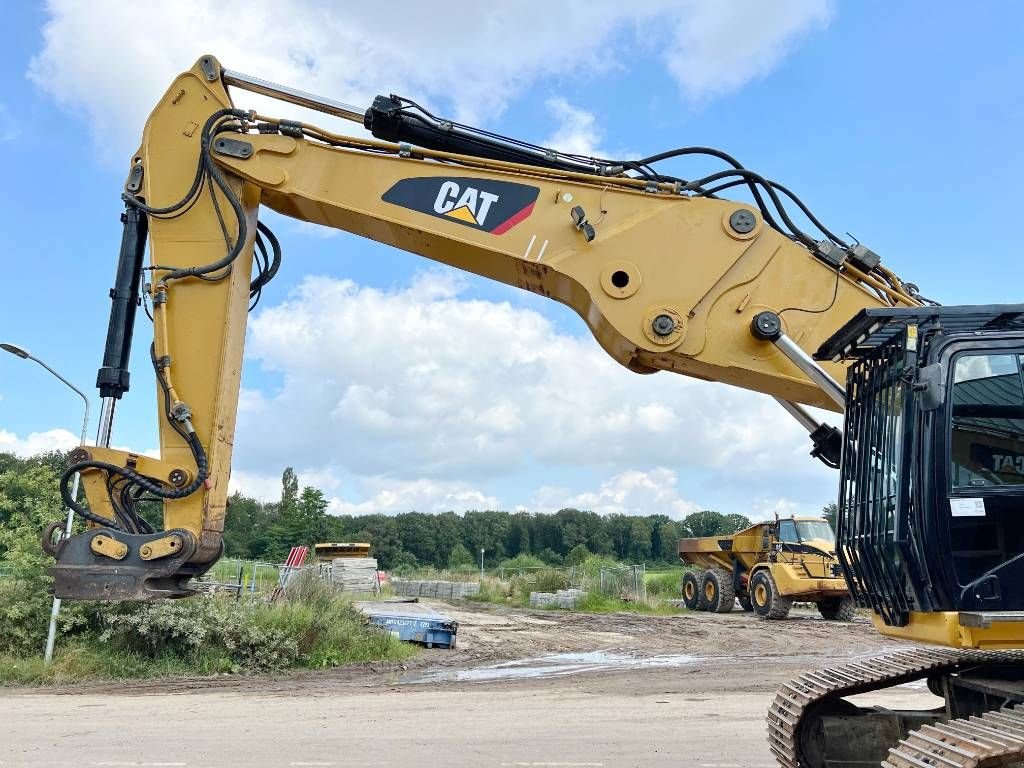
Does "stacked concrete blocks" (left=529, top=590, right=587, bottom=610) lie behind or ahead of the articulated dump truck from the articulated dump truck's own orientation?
behind

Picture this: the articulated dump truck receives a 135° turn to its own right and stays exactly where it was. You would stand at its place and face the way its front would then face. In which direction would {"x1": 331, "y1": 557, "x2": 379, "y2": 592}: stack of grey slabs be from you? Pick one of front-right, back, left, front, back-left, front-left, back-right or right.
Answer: front

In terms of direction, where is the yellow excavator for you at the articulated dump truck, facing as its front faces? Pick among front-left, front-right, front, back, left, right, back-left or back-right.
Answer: front-right

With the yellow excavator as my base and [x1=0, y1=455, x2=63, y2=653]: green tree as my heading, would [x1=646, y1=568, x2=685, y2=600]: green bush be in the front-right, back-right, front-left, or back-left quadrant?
front-right

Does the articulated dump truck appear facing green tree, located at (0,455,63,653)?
no

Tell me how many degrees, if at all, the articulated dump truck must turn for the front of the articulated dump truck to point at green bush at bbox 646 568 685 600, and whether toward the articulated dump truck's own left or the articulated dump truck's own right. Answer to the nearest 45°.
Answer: approximately 135° to the articulated dump truck's own left

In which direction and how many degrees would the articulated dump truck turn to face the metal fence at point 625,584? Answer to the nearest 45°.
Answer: approximately 180°

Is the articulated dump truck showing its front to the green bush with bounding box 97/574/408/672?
no

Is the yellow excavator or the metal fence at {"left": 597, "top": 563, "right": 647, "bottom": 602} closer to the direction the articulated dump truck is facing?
the yellow excavator

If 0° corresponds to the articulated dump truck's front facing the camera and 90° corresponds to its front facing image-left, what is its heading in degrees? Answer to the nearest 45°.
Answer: approximately 315°
